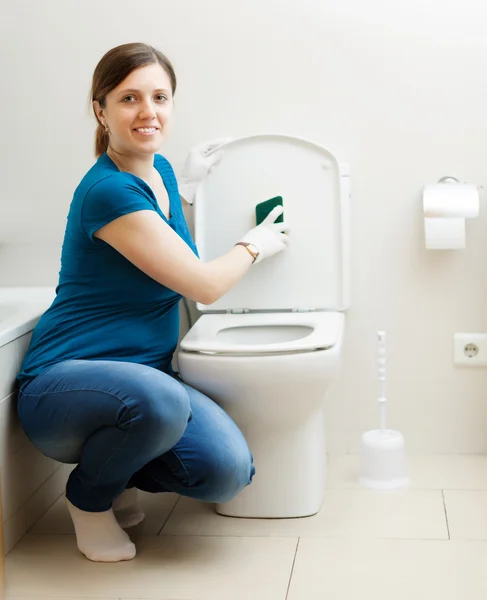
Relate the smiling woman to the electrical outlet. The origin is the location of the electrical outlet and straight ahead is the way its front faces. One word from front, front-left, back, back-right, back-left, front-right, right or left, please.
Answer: front-right

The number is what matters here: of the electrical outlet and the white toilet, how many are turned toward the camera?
2

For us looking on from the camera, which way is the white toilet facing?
facing the viewer

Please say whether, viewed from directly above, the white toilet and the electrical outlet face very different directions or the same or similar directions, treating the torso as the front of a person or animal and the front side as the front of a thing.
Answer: same or similar directions
